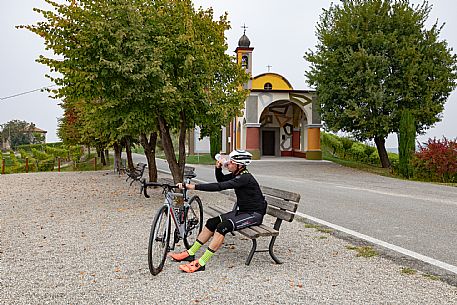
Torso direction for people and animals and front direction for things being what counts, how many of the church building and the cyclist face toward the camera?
1

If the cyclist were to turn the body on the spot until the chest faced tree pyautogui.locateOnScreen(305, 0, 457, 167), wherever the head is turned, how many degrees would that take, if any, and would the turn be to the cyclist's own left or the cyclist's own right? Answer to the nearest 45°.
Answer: approximately 135° to the cyclist's own right

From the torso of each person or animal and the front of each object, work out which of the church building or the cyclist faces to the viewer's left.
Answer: the cyclist

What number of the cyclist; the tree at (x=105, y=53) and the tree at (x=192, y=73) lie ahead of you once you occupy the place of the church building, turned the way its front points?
3

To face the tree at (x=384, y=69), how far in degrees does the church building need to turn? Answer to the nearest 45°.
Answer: approximately 45° to its left

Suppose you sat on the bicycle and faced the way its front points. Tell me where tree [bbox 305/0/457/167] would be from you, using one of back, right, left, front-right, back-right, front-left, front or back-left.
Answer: back

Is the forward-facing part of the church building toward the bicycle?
yes

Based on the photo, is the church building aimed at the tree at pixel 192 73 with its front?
yes

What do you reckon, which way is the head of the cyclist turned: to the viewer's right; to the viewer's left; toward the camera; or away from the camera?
to the viewer's left

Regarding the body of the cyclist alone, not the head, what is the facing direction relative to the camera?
to the viewer's left

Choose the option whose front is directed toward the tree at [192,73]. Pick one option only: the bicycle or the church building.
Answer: the church building

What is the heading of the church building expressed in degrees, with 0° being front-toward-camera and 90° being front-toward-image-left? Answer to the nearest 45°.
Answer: approximately 0°

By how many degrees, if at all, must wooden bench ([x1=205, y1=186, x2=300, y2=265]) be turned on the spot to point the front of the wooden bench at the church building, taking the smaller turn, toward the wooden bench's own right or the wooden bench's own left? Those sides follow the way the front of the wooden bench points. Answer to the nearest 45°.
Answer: approximately 135° to the wooden bench's own right

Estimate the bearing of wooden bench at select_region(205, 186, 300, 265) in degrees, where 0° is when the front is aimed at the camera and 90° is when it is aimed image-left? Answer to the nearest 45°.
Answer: approximately 45°

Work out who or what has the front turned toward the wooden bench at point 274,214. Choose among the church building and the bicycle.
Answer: the church building
